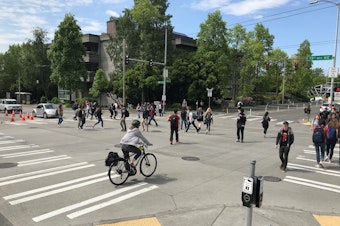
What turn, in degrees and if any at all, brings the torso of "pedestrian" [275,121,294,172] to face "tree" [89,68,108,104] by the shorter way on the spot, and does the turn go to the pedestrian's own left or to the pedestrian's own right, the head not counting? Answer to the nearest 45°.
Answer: approximately 135° to the pedestrian's own right

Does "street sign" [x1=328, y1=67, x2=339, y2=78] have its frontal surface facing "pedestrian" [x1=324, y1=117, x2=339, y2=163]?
yes

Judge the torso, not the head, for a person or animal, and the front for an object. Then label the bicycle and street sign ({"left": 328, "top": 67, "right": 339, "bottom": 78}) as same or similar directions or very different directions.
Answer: very different directions

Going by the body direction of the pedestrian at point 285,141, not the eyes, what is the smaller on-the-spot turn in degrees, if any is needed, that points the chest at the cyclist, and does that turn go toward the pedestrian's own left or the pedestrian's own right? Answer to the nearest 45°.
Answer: approximately 45° to the pedestrian's own right

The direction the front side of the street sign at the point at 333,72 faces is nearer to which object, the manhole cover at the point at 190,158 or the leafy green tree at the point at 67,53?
the manhole cover

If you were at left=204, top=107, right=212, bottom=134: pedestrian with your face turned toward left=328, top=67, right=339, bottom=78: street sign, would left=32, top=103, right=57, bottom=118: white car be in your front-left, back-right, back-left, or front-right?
back-left

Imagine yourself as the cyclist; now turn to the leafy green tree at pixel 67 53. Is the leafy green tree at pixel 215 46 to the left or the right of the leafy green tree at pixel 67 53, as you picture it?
right

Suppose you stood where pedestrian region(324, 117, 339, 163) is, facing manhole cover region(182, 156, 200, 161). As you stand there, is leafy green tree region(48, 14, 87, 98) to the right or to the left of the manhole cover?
right

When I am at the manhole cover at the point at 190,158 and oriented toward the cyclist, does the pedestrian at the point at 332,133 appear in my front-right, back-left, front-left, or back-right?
back-left

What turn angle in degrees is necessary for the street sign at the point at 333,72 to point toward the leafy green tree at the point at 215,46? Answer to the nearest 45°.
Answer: approximately 135° to its right

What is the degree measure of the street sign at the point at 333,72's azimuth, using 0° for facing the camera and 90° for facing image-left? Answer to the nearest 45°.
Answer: approximately 0°
